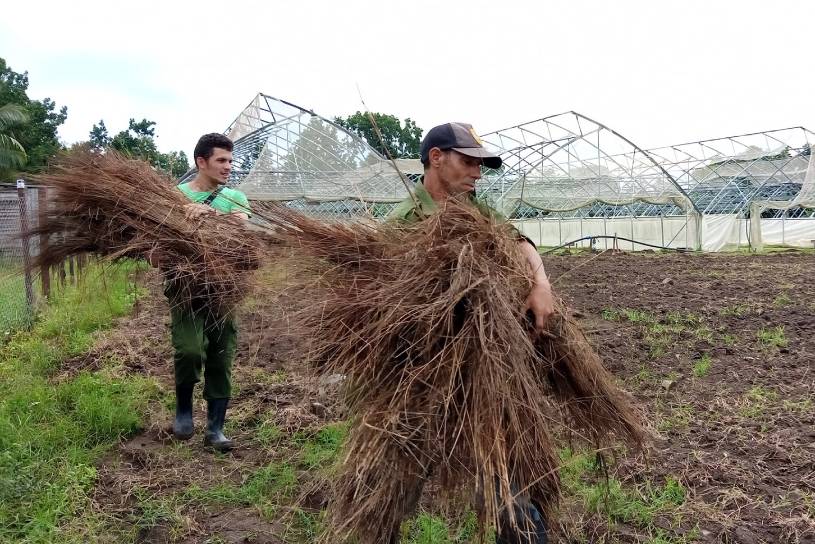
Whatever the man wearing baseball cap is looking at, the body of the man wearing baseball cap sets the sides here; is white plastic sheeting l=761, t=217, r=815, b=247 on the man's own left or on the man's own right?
on the man's own left

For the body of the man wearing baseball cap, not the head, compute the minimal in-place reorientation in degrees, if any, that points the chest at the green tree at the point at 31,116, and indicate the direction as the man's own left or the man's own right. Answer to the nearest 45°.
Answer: approximately 180°

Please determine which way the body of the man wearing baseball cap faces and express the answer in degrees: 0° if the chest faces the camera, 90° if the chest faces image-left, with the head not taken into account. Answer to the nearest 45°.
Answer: approximately 315°

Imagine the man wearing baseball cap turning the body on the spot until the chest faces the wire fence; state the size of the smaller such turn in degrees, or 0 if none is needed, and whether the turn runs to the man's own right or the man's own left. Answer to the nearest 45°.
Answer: approximately 180°

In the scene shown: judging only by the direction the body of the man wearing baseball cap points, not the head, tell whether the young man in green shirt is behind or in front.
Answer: behind

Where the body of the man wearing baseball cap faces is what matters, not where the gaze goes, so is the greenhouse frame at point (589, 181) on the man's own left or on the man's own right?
on the man's own left

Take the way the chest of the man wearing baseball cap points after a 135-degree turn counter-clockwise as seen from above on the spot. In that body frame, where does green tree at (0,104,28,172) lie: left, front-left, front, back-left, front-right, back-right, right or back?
front-left
